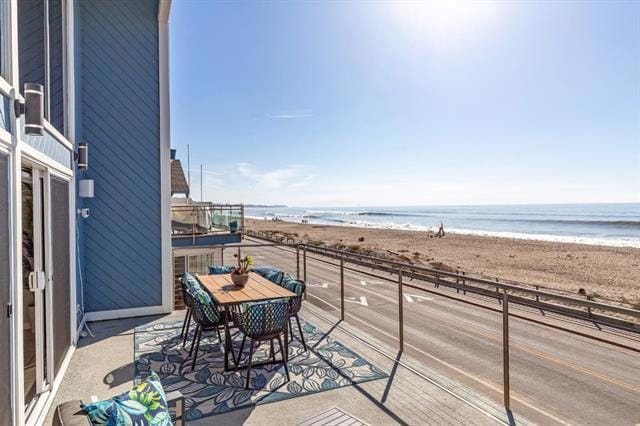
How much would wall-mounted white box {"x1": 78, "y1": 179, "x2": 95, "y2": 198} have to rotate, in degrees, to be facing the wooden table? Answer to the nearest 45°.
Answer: approximately 45° to its left

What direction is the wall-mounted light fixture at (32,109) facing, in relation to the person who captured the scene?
facing to the right of the viewer

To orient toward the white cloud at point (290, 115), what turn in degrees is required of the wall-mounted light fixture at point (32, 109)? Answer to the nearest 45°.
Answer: approximately 45° to its left

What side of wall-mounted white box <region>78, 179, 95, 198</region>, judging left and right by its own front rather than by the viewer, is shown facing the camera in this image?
front

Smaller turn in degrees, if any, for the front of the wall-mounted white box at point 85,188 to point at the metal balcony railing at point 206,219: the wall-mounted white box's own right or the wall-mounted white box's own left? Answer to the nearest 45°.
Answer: approximately 135° to the wall-mounted white box's own left

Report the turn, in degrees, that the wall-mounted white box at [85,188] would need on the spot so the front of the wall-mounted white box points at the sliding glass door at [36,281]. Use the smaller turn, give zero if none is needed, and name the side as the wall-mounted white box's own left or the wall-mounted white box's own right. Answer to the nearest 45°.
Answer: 0° — it already faces it
